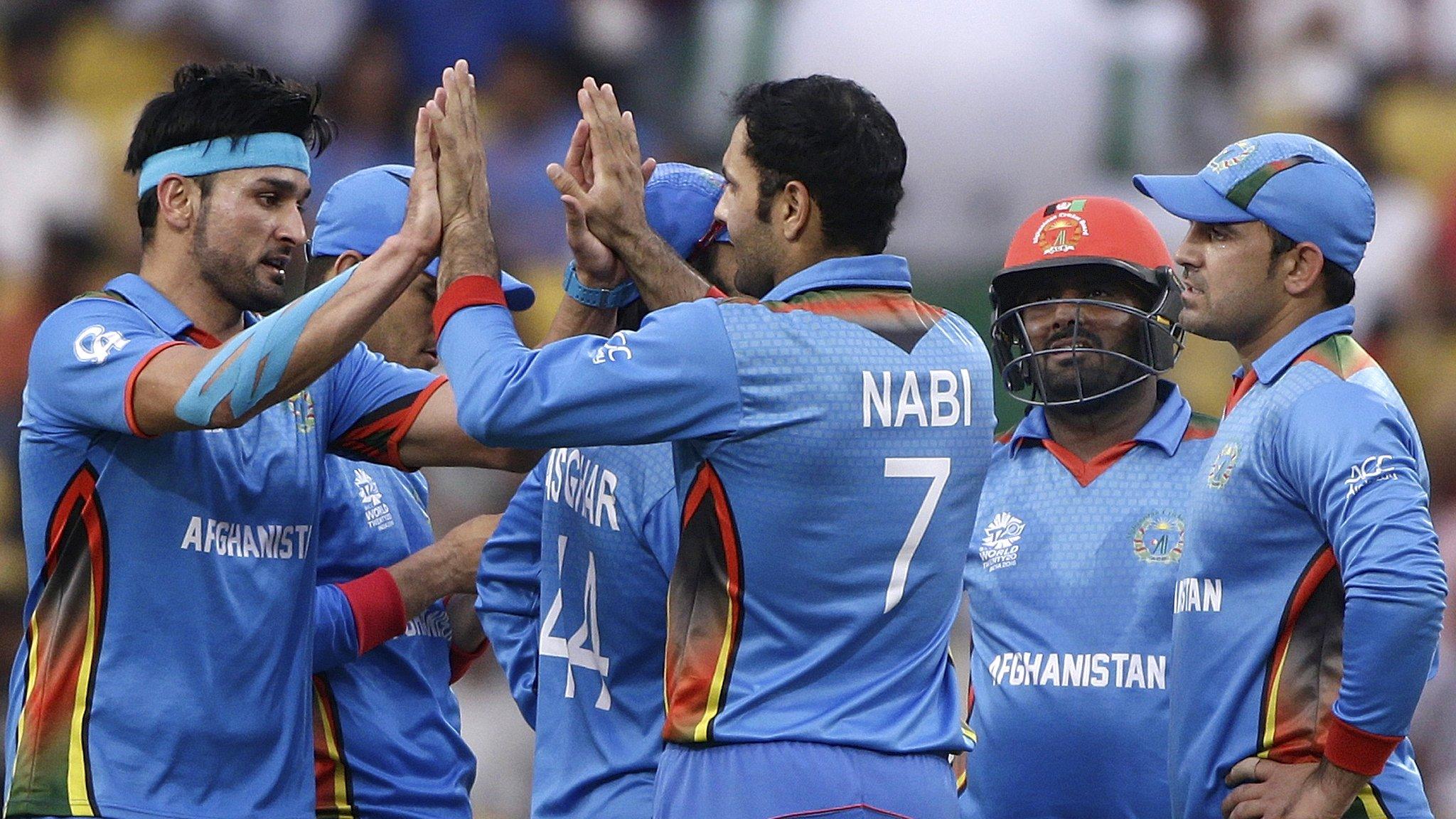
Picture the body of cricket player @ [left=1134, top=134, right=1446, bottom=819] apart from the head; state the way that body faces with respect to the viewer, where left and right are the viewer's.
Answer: facing to the left of the viewer

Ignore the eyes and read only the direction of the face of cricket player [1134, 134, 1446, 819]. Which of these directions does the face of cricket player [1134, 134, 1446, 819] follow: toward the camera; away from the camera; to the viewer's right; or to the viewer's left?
to the viewer's left

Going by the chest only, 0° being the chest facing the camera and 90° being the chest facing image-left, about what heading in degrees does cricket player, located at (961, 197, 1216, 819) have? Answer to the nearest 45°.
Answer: approximately 0°

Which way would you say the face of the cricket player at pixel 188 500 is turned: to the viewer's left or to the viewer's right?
to the viewer's right

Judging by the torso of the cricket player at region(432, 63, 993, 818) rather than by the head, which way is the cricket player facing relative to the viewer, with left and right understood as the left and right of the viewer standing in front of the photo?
facing away from the viewer and to the left of the viewer

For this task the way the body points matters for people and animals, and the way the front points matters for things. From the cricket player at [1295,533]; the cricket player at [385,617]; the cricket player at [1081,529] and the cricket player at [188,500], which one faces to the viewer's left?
the cricket player at [1295,533]

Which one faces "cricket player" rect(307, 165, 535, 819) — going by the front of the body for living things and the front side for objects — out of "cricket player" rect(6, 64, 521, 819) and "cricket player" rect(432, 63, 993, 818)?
"cricket player" rect(432, 63, 993, 818)

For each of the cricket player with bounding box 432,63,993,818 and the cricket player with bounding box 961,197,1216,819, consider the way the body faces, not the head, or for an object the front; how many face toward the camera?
1

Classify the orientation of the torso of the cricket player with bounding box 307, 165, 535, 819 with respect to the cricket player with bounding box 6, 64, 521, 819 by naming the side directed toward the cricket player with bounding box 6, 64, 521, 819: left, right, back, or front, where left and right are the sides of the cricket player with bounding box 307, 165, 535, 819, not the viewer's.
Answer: right
